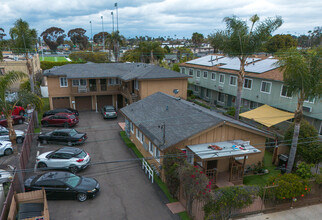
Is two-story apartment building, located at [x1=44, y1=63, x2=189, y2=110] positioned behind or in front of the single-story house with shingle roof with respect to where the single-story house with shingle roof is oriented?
behind

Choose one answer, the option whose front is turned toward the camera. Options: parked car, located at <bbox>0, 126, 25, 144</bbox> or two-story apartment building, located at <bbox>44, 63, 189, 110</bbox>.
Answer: the two-story apartment building

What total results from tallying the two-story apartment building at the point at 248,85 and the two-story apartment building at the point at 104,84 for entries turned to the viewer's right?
0

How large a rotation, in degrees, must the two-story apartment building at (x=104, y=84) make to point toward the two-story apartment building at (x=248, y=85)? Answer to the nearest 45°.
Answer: approximately 90° to its left

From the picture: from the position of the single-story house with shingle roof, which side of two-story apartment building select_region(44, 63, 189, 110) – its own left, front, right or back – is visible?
front

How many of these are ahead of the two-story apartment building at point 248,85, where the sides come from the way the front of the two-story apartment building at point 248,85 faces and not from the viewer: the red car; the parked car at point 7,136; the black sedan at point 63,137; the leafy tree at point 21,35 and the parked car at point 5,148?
5

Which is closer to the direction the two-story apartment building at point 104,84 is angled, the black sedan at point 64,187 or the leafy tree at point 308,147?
the black sedan

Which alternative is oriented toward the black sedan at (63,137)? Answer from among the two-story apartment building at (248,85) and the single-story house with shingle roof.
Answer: the two-story apartment building

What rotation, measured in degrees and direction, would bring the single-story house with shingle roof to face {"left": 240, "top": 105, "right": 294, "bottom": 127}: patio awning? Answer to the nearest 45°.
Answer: approximately 90° to its left

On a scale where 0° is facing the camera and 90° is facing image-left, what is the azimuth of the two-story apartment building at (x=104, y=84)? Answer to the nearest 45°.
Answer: approximately 0°

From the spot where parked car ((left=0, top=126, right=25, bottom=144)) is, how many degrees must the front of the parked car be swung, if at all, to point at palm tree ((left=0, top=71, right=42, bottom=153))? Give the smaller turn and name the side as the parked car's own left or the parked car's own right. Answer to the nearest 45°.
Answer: approximately 90° to the parked car's own right

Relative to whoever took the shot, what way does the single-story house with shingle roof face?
facing the viewer and to the right of the viewer

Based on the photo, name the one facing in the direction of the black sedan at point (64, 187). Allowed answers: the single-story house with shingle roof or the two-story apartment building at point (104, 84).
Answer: the two-story apartment building
